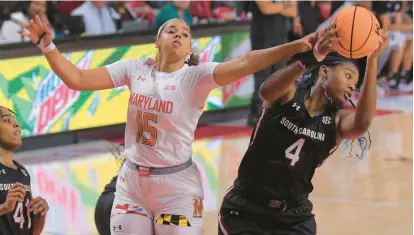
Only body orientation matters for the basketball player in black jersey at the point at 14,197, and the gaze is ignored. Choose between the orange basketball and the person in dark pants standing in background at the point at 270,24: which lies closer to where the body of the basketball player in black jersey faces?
the orange basketball

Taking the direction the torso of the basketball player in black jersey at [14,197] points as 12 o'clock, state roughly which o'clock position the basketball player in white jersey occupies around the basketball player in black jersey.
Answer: The basketball player in white jersey is roughly at 11 o'clock from the basketball player in black jersey.

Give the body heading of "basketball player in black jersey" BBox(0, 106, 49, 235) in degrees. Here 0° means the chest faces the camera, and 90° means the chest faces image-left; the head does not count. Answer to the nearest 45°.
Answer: approximately 315°

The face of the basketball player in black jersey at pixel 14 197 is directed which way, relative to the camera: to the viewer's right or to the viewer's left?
to the viewer's right

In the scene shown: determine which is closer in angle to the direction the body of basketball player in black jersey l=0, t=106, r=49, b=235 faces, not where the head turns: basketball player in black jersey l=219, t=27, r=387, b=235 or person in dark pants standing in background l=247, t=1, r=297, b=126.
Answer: the basketball player in black jersey

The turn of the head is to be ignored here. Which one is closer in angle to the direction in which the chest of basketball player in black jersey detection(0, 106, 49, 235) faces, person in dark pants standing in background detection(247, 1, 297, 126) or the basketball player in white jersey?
the basketball player in white jersey

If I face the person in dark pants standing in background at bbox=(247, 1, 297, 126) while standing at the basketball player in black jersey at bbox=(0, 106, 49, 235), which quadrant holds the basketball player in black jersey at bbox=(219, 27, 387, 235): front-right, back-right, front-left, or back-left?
front-right

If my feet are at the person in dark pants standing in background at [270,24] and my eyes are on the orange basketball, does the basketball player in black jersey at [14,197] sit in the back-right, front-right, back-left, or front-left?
front-right

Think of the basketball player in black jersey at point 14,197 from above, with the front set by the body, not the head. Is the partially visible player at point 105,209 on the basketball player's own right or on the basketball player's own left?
on the basketball player's own left

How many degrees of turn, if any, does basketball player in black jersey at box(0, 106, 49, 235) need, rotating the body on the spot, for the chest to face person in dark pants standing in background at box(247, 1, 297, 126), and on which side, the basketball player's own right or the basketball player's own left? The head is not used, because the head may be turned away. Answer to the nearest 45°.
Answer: approximately 90° to the basketball player's own left

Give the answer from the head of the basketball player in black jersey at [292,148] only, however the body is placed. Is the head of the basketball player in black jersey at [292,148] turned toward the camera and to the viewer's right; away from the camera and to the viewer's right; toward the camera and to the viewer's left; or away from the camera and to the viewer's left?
toward the camera and to the viewer's right
